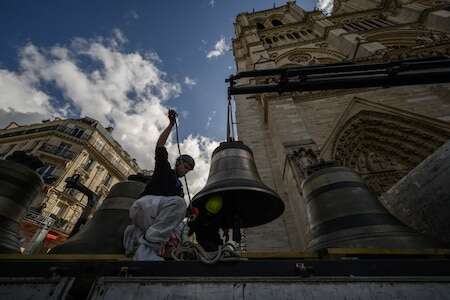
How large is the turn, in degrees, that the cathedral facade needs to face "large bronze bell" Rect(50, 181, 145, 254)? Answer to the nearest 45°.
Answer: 0° — it already faces it

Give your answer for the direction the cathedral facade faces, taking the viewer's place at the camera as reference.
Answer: facing the viewer and to the left of the viewer

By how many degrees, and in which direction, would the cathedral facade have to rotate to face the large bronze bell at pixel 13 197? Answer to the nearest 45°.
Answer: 0° — it already faces it

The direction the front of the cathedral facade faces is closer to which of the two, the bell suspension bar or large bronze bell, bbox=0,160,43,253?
the large bronze bell

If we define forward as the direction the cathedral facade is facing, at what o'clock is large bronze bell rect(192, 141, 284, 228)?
The large bronze bell is roughly at 11 o'clock from the cathedral facade.

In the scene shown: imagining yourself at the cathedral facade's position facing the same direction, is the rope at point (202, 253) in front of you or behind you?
in front

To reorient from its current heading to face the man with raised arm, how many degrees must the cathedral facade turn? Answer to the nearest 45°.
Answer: approximately 45° to its left
